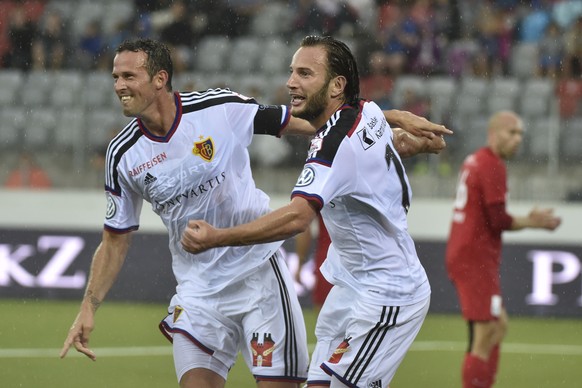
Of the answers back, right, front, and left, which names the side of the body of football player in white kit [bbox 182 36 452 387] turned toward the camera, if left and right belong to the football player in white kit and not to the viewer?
left

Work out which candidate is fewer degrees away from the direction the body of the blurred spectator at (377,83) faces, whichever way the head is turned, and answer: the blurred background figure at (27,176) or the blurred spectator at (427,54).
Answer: the blurred background figure

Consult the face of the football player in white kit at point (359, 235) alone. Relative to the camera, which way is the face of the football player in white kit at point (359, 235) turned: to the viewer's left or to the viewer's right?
to the viewer's left

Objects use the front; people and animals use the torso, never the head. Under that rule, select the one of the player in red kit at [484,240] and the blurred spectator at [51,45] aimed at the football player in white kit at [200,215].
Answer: the blurred spectator

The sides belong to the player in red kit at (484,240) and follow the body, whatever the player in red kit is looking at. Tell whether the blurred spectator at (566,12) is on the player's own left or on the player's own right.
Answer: on the player's own left

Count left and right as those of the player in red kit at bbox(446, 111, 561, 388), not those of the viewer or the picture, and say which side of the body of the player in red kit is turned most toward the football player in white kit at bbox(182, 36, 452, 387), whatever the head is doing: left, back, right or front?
right

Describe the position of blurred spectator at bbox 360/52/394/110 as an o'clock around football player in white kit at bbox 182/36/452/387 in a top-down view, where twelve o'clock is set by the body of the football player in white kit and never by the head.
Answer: The blurred spectator is roughly at 3 o'clock from the football player in white kit.
